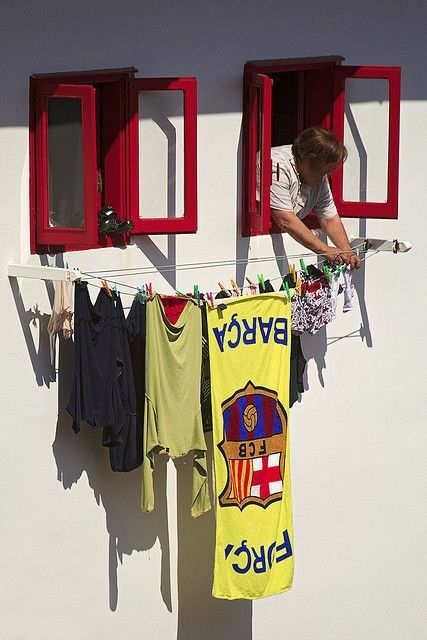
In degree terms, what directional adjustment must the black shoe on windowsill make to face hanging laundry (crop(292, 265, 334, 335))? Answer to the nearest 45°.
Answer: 0° — it already faces it

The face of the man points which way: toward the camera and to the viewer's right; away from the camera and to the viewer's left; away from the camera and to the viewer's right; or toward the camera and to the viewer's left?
toward the camera and to the viewer's right

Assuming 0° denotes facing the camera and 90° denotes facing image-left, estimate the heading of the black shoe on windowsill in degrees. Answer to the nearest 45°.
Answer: approximately 270°

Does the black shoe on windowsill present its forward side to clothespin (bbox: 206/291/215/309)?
yes

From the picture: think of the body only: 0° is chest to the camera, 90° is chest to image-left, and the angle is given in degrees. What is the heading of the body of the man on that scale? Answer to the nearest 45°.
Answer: approximately 315°

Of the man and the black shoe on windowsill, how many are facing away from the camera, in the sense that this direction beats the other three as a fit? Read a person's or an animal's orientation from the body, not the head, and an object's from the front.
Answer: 0

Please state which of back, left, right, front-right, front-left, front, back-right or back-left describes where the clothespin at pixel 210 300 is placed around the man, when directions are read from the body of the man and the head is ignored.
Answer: right
